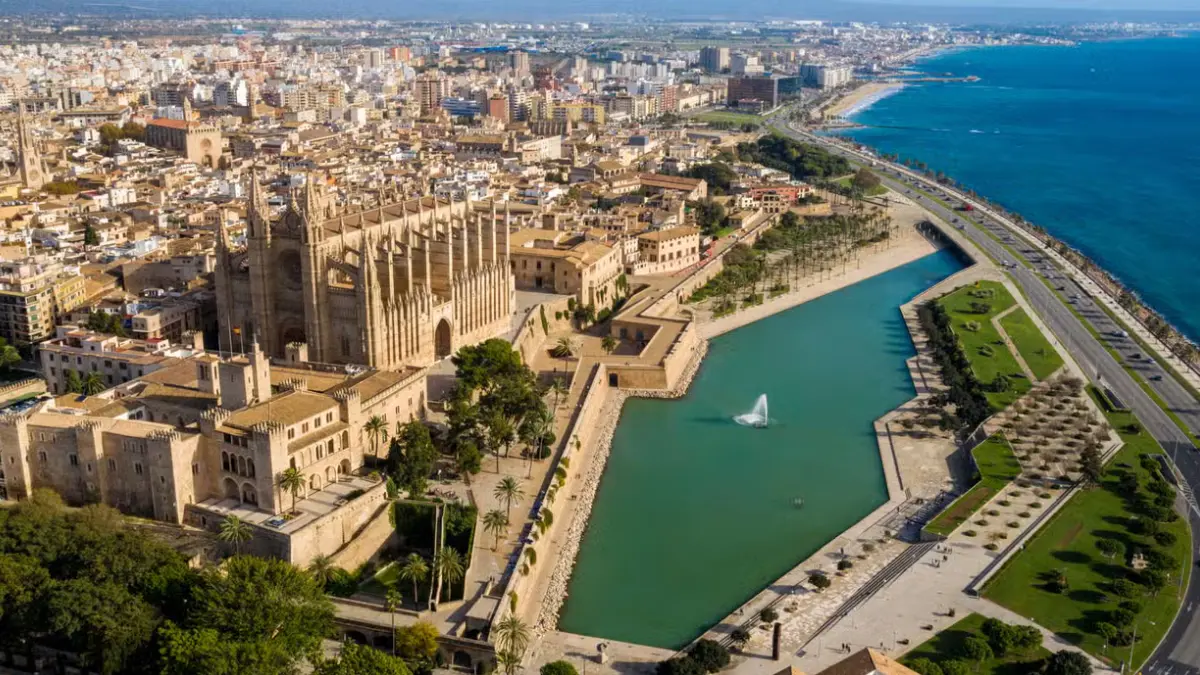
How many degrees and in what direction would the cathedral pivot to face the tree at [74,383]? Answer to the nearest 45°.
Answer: approximately 45° to its right

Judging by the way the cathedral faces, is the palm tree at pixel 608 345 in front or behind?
behind

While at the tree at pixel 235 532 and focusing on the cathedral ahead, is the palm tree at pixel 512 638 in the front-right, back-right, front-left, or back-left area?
back-right

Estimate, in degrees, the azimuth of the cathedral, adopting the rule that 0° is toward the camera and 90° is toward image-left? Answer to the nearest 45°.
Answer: approximately 45°

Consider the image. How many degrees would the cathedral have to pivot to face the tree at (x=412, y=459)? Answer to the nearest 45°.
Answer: approximately 45° to its left

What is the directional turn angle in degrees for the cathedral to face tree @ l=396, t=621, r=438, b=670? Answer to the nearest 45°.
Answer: approximately 45° to its left

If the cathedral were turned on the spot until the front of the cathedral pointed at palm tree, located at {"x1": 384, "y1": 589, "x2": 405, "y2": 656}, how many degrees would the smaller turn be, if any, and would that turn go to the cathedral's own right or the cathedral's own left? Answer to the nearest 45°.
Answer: approximately 45° to the cathedral's own left

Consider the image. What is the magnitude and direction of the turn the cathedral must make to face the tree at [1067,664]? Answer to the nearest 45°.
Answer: approximately 90° to its left

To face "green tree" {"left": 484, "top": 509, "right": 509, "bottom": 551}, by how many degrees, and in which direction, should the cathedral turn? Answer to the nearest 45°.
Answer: approximately 45° to its left

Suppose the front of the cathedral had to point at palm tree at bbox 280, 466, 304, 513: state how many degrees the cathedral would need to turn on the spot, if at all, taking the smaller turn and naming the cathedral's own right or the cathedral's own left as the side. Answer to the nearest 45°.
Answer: approximately 45° to the cathedral's own left

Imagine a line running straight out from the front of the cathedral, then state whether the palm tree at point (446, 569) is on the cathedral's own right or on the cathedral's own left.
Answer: on the cathedral's own left

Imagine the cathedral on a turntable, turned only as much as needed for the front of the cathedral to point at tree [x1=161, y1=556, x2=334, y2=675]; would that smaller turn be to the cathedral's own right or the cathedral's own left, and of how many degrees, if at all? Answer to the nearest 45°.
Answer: approximately 45° to the cathedral's own left
